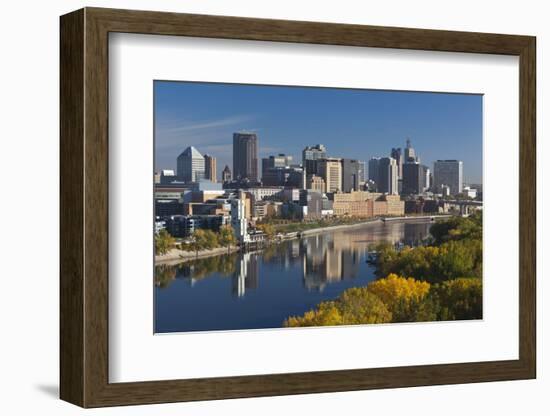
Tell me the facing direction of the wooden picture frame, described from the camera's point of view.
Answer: facing the viewer and to the right of the viewer
